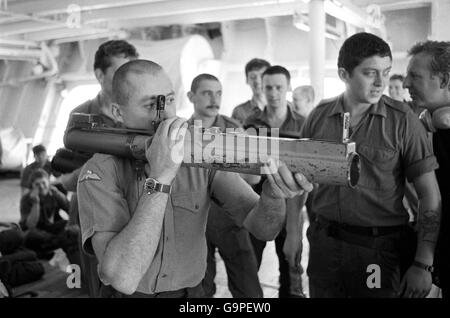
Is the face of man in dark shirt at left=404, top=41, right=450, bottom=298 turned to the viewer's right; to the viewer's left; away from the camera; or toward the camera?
to the viewer's left

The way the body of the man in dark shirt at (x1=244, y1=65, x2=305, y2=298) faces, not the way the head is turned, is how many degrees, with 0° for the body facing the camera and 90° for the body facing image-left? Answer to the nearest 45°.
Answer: approximately 0°

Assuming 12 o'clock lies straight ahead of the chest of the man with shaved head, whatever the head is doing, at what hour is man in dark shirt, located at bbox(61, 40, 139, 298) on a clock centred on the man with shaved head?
The man in dark shirt is roughly at 7 o'clock from the man with shaved head.

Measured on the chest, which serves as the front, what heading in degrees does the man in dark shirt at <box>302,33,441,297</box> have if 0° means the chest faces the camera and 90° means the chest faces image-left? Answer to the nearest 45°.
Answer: approximately 0°

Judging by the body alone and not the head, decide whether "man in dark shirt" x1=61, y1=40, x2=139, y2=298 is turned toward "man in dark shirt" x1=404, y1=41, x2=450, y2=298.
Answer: yes

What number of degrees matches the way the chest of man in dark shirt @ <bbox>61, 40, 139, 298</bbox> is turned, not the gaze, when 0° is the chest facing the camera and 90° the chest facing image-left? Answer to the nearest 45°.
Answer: approximately 315°
